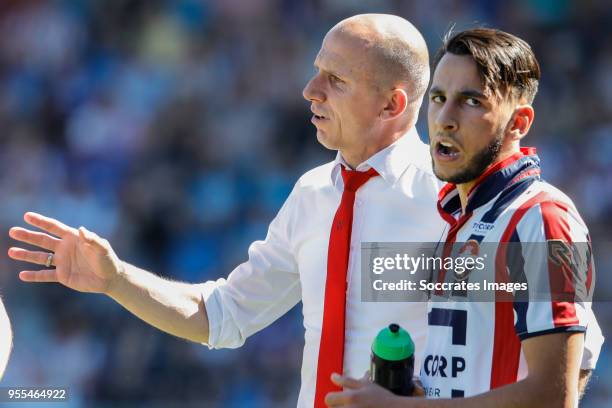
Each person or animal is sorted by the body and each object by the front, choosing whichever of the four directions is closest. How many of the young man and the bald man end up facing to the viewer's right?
0

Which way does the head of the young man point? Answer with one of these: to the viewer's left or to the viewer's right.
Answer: to the viewer's left

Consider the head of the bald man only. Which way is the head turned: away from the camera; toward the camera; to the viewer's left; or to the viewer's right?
to the viewer's left

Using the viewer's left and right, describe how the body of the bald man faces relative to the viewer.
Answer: facing the viewer and to the left of the viewer

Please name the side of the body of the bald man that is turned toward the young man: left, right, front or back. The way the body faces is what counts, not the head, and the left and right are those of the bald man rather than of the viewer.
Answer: left

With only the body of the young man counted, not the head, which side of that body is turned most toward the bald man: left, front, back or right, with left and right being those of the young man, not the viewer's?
right

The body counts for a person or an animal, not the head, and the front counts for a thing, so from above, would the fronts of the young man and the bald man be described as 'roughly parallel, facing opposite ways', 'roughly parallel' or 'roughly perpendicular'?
roughly parallel
